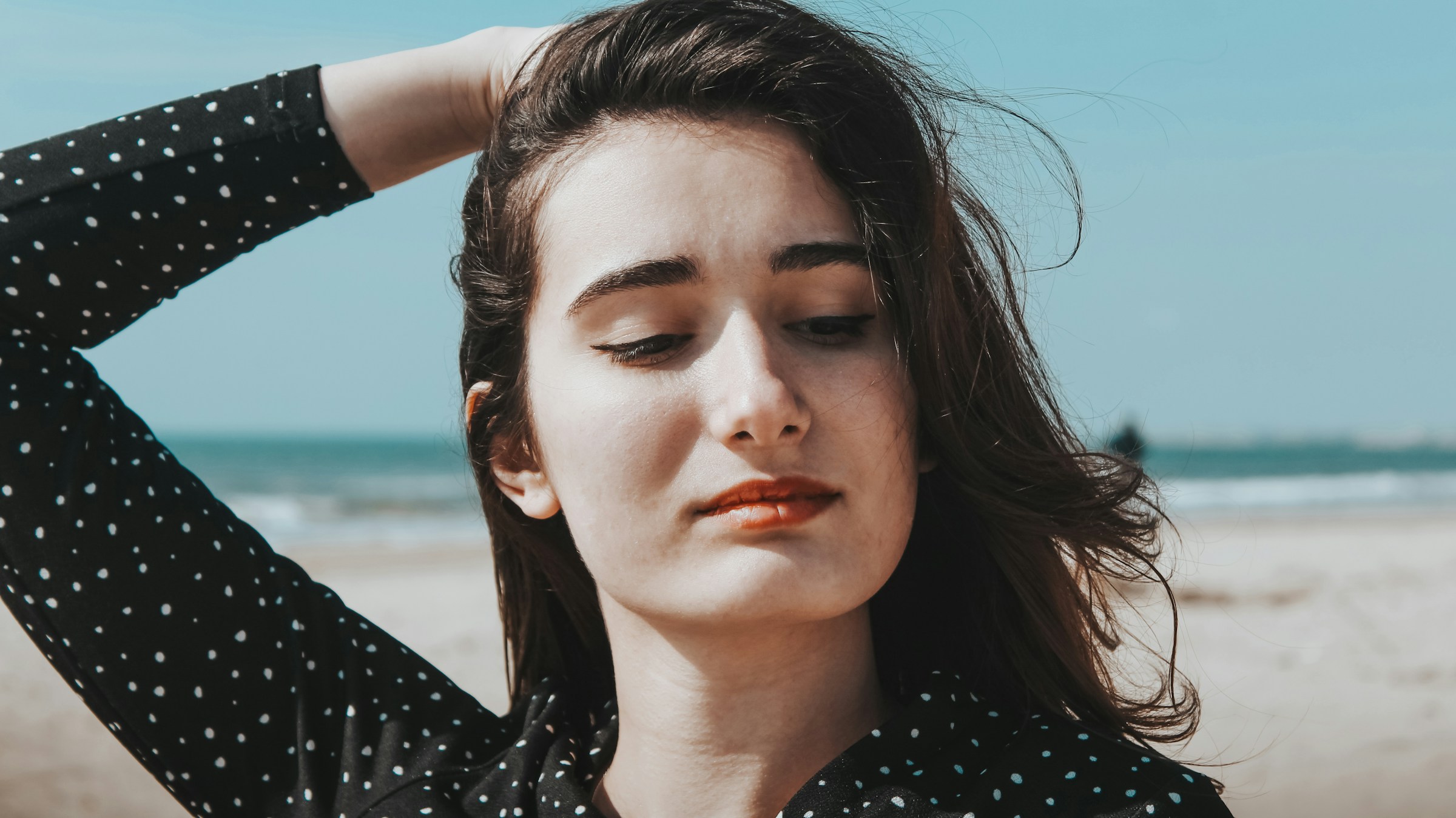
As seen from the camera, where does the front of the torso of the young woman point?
toward the camera

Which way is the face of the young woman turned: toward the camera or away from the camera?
toward the camera
